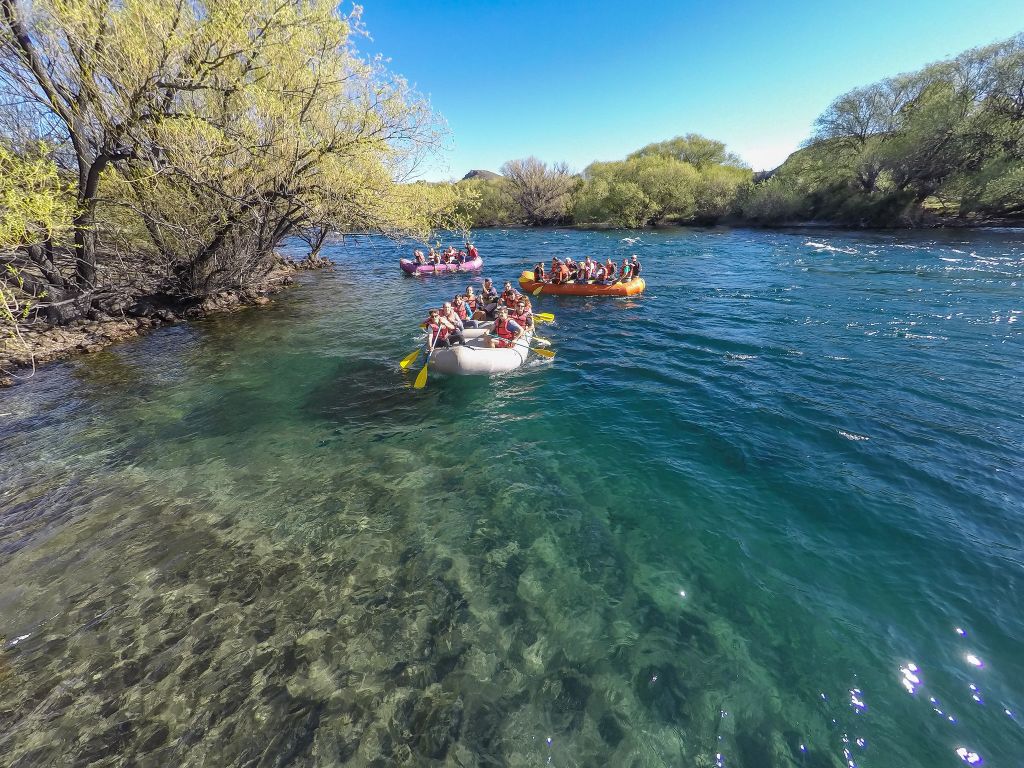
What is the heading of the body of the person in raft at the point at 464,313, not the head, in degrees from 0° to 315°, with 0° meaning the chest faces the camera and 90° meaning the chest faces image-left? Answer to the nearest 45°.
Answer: approximately 0°

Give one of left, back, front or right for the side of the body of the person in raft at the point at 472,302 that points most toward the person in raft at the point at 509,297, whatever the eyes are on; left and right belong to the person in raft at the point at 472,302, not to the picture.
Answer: left

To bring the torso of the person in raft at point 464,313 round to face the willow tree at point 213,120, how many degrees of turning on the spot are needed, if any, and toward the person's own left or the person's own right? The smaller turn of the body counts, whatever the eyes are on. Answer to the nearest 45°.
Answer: approximately 90° to the person's own right

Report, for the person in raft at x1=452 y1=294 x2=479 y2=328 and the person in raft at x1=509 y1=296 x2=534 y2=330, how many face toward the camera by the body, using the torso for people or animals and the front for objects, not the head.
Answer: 2

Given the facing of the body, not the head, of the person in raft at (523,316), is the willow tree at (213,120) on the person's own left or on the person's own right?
on the person's own right

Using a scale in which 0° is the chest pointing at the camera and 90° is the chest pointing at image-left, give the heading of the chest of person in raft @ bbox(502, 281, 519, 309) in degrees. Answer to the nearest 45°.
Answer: approximately 0°

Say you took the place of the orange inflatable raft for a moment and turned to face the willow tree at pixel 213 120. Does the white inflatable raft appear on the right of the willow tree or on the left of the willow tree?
left
